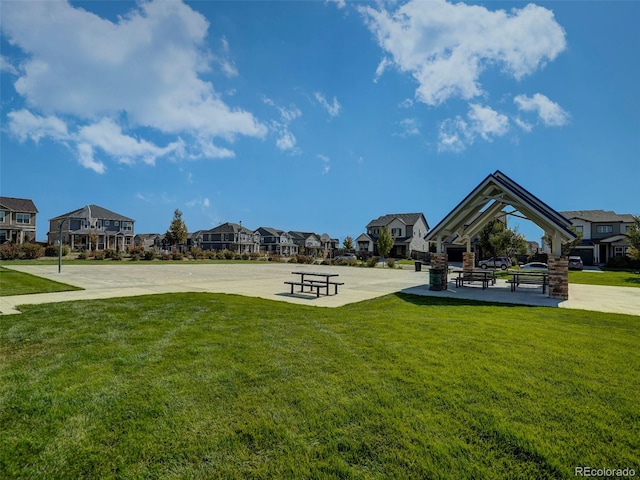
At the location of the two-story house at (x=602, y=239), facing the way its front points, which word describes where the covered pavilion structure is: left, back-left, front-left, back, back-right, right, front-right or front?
front

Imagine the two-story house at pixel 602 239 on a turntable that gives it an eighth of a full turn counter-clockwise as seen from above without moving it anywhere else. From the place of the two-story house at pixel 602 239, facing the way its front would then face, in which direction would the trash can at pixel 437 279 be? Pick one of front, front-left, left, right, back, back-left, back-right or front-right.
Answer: front-right

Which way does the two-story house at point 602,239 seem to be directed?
toward the camera

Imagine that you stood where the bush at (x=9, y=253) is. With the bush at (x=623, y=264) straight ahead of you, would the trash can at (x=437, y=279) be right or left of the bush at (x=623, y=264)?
right

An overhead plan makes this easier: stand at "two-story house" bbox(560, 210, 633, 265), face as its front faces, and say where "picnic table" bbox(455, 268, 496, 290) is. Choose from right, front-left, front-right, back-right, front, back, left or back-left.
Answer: front

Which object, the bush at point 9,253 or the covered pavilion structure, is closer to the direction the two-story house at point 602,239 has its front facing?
the covered pavilion structure

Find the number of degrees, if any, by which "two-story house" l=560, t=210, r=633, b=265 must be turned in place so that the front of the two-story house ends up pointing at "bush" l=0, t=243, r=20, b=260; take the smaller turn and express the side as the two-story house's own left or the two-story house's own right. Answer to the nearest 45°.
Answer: approximately 45° to the two-story house's own right

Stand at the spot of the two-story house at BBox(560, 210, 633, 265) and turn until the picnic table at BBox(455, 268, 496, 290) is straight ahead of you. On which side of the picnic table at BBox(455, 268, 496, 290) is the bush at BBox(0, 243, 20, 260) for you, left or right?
right
